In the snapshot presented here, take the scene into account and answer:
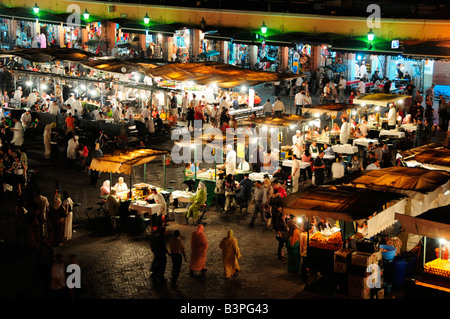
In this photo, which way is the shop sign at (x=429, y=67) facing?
toward the camera

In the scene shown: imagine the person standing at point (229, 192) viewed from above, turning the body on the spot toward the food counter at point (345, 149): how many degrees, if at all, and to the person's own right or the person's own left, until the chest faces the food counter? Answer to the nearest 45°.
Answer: approximately 45° to the person's own right

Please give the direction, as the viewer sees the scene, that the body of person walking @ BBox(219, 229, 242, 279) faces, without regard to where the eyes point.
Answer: away from the camera

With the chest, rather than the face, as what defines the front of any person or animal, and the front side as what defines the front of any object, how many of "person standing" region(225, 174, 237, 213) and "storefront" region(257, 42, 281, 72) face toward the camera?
1

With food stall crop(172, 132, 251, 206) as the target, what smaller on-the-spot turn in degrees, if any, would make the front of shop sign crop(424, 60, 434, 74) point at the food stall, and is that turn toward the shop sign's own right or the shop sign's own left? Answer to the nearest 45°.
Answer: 0° — it already faces it

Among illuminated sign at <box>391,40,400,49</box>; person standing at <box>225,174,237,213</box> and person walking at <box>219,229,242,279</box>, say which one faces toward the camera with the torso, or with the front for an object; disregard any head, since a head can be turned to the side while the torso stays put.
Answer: the illuminated sign

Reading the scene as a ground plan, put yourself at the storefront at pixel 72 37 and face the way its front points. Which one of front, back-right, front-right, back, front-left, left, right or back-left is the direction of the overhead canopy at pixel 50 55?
front

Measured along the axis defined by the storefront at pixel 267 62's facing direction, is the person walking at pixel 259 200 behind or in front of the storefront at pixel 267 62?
in front

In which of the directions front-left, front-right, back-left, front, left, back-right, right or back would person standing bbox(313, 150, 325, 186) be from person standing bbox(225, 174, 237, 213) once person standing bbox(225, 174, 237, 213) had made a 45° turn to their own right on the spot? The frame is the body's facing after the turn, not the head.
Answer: front

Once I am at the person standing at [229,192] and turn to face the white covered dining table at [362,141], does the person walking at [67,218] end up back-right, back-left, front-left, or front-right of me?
back-left

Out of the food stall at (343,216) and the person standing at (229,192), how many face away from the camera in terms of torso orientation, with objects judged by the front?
1

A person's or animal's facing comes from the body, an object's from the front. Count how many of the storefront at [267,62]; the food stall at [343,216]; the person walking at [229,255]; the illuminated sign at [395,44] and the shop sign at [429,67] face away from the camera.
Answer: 1

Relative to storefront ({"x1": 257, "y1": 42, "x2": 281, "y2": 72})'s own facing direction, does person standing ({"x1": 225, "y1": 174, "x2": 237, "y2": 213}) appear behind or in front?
in front

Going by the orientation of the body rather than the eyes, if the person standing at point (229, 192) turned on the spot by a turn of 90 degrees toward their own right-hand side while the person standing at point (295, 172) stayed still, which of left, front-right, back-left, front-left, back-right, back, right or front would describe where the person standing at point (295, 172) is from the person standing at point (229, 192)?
front-left

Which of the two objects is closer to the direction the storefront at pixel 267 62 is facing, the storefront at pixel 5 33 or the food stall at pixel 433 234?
the food stall

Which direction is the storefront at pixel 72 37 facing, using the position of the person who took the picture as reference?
facing the viewer

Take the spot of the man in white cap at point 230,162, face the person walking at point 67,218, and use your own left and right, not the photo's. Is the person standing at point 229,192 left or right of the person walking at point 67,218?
left
